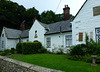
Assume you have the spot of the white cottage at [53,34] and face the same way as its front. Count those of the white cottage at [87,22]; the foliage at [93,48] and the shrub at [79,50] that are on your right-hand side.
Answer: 0

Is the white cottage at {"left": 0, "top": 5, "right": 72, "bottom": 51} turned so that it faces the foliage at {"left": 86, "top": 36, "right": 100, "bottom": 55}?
no

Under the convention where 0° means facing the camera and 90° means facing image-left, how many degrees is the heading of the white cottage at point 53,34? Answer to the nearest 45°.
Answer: approximately 45°
